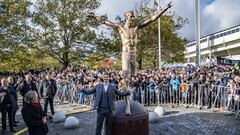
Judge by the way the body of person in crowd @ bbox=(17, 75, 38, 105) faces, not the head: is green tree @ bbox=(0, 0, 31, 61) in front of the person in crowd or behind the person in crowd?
behind

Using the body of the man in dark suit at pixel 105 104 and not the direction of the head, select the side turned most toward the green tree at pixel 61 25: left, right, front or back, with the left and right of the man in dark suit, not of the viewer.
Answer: back

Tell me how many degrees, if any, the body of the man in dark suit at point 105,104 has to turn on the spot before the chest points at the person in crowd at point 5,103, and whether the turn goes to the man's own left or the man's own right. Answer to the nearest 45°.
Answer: approximately 135° to the man's own right

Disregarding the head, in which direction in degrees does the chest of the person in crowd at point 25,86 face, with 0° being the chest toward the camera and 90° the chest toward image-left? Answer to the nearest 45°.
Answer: approximately 315°

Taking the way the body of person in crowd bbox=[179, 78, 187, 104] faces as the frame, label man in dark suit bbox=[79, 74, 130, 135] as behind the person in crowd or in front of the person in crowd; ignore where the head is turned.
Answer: in front

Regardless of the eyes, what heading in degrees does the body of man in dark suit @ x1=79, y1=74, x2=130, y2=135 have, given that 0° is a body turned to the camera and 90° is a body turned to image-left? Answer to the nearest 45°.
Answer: approximately 0°

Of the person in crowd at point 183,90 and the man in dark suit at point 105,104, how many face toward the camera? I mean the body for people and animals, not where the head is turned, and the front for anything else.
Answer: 2

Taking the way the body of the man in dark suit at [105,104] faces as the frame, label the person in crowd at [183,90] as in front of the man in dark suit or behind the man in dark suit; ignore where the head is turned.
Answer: behind

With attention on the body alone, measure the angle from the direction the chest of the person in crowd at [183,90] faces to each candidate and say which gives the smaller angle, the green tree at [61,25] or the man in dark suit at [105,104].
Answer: the man in dark suit

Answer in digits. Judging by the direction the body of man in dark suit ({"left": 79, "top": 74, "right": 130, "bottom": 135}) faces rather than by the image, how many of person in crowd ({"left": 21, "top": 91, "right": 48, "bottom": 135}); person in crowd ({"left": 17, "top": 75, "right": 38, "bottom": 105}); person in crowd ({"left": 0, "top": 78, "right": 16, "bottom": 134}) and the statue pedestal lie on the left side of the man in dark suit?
1

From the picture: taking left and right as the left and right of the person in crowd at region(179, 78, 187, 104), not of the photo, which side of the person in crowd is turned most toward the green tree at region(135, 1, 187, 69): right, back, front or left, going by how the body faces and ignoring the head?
back
